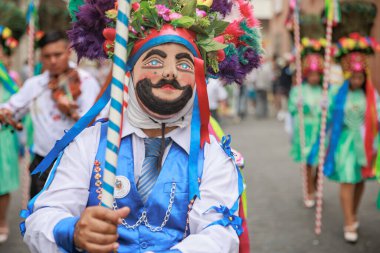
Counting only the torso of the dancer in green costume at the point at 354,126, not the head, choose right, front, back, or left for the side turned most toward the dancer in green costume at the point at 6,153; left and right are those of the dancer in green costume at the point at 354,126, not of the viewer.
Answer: right

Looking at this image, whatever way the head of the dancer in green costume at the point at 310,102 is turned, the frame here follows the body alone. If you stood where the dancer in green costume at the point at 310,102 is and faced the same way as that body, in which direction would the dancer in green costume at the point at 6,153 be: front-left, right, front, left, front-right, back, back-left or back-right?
front-right

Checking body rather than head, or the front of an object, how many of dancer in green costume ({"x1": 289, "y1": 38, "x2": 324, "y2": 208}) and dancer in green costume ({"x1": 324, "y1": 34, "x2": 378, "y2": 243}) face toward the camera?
2

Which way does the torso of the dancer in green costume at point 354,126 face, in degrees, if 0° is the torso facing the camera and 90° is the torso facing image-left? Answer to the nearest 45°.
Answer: approximately 0°

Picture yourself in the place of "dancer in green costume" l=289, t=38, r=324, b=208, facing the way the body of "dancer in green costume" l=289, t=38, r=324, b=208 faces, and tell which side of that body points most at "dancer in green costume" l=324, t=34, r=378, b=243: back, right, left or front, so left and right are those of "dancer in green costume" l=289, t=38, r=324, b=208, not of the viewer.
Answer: front

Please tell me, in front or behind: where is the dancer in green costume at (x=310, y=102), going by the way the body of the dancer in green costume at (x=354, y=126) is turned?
behind
